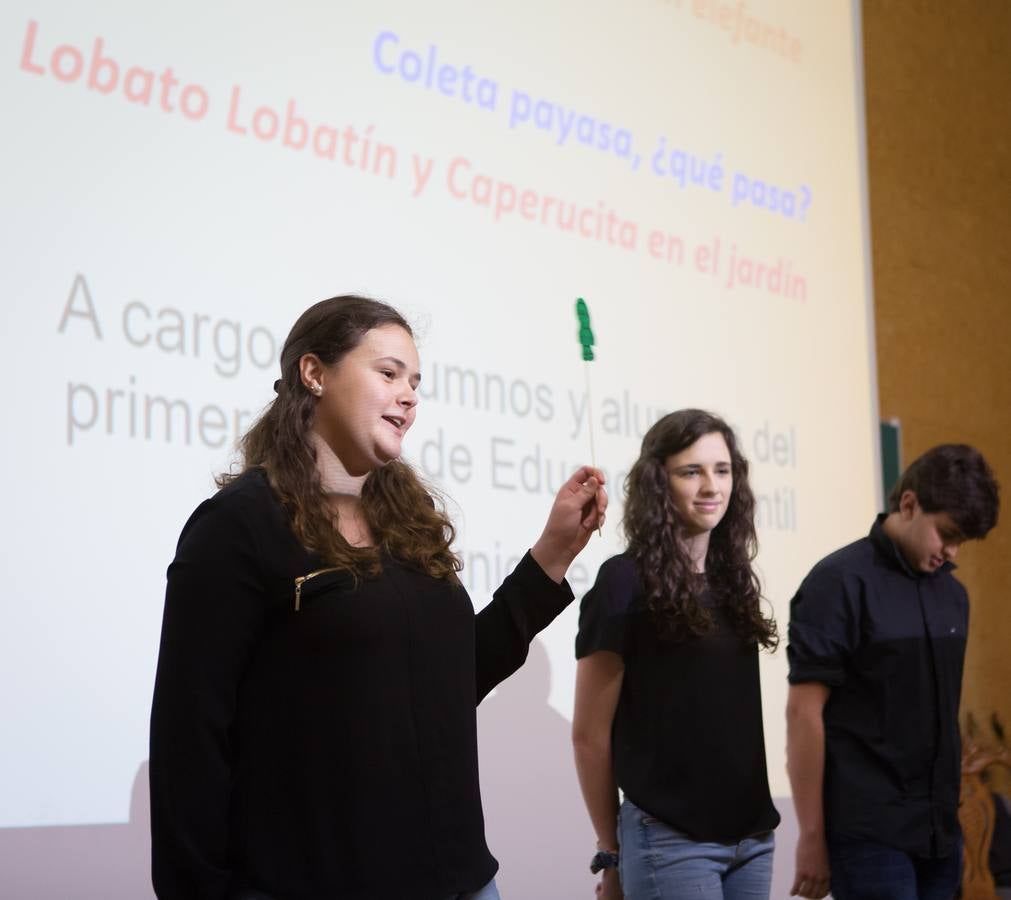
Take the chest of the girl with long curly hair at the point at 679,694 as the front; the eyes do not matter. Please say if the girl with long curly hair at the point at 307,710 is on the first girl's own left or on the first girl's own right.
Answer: on the first girl's own right

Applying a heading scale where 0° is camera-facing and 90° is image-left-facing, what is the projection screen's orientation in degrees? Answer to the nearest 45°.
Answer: approximately 315°

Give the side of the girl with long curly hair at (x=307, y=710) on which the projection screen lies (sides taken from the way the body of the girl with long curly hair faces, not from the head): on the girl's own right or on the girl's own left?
on the girl's own left

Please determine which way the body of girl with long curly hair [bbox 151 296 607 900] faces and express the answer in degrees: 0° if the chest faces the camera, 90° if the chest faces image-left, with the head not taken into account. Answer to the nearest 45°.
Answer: approximately 315°
